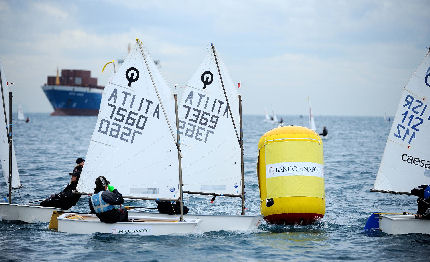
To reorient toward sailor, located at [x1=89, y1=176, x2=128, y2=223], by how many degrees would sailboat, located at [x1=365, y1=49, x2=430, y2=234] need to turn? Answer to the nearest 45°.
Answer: approximately 135° to its right

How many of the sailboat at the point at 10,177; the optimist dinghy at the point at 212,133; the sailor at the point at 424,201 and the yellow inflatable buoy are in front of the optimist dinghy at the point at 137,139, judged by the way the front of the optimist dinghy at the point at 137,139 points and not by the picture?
3

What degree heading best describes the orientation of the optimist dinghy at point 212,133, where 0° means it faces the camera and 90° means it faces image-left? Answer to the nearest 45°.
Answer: approximately 270°

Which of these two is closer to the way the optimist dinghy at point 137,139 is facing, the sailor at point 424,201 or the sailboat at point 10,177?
the sailor

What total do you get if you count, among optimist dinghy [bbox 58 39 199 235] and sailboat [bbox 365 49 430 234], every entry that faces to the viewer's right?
2

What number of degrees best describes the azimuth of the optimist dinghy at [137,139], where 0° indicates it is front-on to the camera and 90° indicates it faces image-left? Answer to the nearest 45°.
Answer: approximately 270°

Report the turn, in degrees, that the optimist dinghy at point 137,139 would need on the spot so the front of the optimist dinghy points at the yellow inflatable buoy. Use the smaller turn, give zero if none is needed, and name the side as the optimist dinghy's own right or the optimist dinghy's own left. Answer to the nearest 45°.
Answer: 0° — it already faces it

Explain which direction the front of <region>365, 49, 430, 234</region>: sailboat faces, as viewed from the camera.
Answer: facing to the right of the viewer

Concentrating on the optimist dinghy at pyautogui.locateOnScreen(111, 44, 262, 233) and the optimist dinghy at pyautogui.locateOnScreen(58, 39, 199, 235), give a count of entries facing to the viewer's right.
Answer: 2
